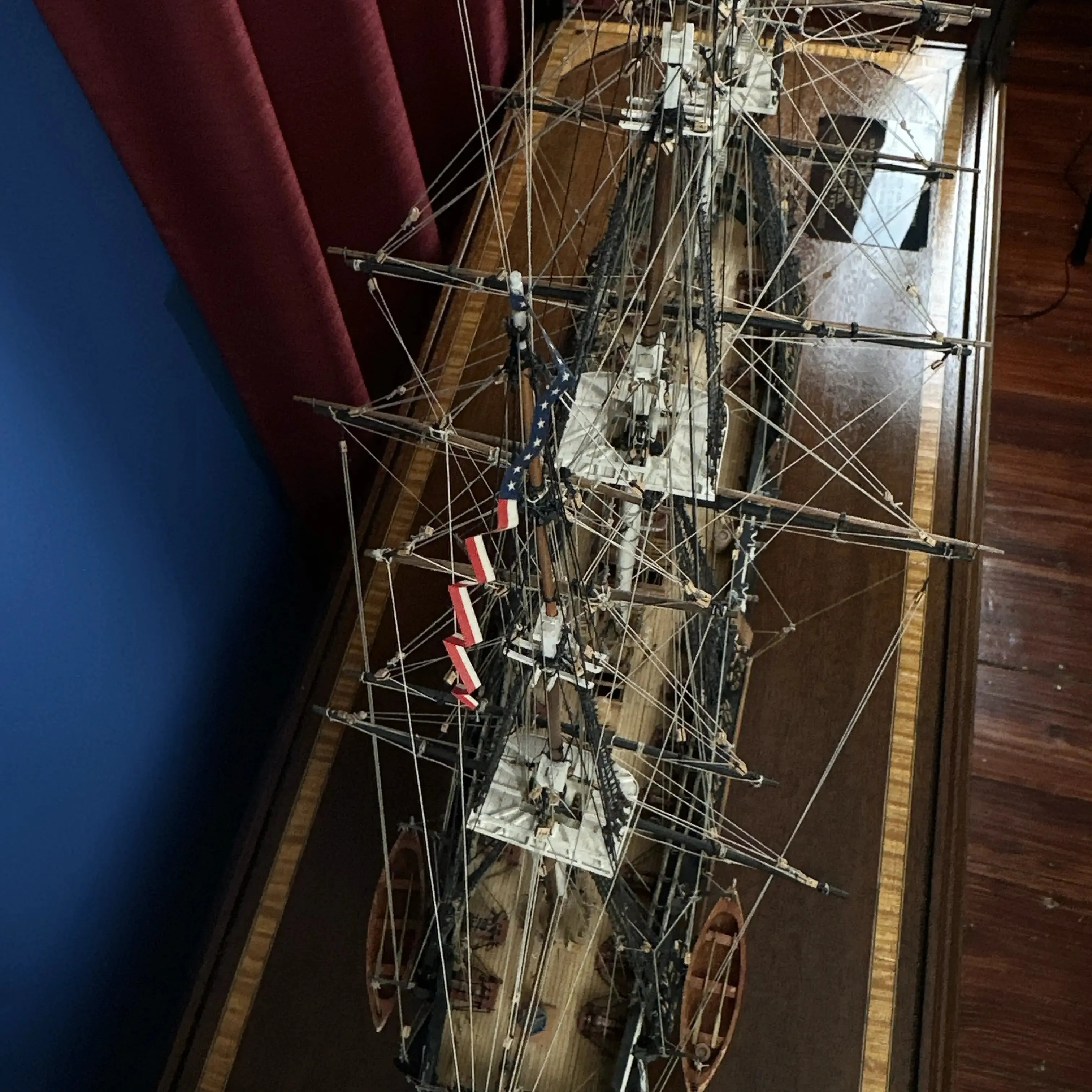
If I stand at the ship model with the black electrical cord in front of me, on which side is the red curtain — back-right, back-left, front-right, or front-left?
back-left

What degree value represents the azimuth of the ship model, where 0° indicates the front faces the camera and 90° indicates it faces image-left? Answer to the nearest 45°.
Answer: approximately 180°

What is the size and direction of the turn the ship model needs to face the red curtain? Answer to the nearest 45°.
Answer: approximately 90° to its left
